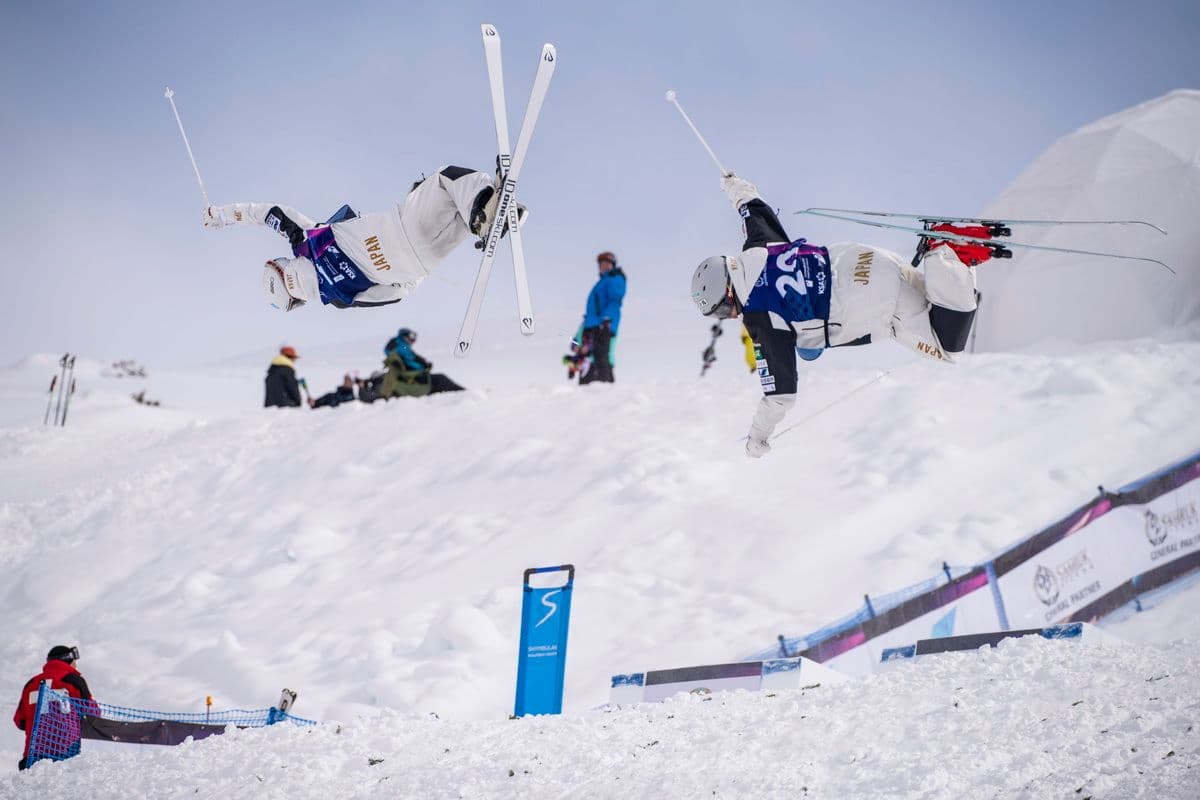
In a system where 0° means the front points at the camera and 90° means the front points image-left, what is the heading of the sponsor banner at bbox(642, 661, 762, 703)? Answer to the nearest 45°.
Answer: approximately 0°

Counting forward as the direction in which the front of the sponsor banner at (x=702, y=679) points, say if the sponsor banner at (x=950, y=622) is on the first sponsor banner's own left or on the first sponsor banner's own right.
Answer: on the first sponsor banner's own left

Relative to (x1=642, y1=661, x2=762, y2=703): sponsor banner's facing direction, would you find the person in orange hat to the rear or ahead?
to the rear

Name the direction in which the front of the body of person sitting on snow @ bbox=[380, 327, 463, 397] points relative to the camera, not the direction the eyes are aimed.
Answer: to the viewer's right

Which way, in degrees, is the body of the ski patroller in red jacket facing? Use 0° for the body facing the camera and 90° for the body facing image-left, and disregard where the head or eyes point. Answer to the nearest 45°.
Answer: approximately 225°
